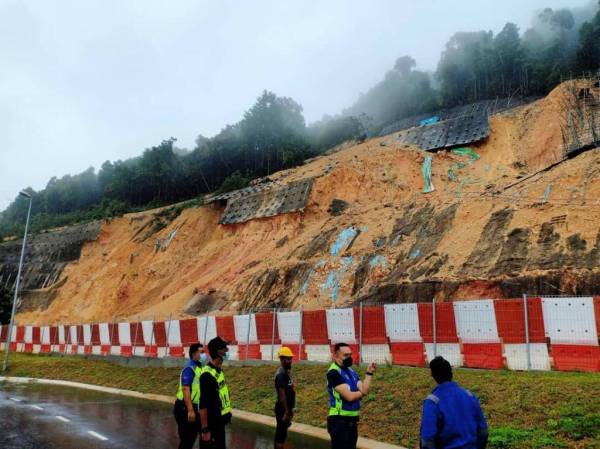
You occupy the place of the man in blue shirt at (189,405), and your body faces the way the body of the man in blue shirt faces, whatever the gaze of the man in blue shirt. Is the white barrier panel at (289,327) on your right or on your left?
on your left

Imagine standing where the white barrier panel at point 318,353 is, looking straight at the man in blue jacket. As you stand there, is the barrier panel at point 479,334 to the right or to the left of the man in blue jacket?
left

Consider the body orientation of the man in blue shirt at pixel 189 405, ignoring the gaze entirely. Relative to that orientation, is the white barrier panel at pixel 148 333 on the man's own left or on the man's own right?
on the man's own left

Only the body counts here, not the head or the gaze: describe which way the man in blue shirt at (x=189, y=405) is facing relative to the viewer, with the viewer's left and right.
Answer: facing to the right of the viewer

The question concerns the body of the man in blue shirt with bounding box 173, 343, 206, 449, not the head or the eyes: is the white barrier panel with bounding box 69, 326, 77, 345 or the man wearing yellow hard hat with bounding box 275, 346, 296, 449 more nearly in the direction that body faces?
the man wearing yellow hard hat

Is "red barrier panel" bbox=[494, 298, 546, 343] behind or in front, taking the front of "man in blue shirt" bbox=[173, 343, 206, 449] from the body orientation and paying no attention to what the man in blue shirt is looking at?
in front

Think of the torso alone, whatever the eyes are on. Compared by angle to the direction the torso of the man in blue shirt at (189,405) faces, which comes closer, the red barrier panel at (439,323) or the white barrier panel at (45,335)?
the red barrier panel

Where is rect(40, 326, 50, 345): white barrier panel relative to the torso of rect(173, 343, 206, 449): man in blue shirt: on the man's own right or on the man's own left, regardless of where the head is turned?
on the man's own left

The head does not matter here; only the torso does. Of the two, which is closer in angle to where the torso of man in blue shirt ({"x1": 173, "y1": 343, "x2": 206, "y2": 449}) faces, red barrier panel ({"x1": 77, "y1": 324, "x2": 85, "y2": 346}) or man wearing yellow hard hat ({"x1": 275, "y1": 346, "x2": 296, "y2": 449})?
the man wearing yellow hard hat

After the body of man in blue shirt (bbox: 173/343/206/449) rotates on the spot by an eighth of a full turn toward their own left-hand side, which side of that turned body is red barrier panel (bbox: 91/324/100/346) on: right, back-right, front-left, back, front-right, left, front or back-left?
front-left
